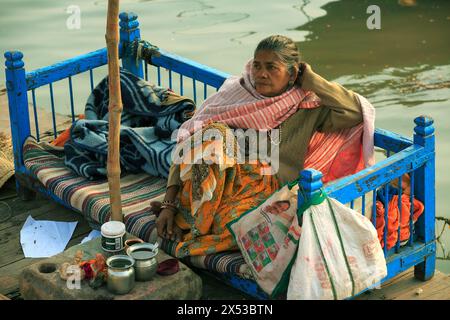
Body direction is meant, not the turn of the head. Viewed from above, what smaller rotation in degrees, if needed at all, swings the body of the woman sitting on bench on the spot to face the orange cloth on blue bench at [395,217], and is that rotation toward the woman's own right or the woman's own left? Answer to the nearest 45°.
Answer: approximately 135° to the woman's own left

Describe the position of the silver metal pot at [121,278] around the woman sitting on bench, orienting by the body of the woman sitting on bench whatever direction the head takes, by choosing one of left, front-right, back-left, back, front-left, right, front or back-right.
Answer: front

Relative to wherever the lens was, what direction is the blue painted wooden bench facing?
facing the viewer and to the left of the viewer

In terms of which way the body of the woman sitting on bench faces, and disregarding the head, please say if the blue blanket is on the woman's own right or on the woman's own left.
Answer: on the woman's own right

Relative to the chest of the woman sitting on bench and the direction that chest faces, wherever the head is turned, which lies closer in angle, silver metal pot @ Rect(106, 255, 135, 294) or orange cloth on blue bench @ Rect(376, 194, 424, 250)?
the silver metal pot

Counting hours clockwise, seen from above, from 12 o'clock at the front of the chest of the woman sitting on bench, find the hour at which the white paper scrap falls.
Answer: The white paper scrap is roughly at 2 o'clock from the woman sitting on bench.
